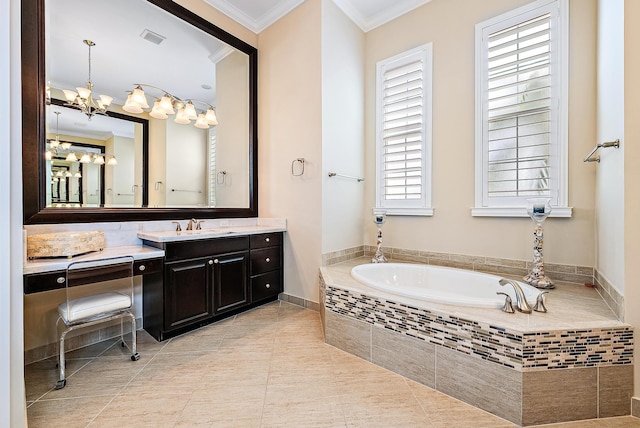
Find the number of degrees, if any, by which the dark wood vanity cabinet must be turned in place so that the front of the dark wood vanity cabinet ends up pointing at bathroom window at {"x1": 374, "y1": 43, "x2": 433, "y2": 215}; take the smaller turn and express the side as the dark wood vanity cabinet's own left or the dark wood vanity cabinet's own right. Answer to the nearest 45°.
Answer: approximately 45° to the dark wood vanity cabinet's own left

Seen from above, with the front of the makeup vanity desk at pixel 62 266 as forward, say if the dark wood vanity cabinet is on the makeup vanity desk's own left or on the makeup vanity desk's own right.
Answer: on the makeup vanity desk's own left

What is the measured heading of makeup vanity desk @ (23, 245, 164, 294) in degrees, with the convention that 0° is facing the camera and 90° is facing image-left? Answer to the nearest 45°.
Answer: approximately 315°

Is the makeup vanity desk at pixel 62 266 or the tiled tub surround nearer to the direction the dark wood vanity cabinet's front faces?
the tiled tub surround

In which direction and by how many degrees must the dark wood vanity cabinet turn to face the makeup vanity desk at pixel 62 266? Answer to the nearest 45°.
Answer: approximately 90° to its right
